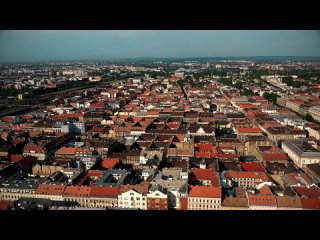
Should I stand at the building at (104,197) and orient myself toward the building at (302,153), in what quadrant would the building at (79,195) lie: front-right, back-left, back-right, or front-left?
back-left

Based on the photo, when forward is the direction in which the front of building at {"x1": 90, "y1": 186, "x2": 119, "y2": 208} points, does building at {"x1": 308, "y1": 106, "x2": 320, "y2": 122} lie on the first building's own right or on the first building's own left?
on the first building's own left

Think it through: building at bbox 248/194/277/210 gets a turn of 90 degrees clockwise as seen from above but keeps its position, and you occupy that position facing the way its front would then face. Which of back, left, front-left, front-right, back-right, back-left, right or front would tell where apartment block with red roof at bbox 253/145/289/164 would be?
right

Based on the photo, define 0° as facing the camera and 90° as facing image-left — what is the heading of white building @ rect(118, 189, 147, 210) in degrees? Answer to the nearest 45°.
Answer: approximately 0°

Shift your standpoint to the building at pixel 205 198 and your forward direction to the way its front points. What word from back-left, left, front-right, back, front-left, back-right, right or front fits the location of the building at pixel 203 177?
back

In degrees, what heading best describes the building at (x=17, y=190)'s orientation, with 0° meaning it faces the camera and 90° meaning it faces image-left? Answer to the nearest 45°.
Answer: approximately 0°

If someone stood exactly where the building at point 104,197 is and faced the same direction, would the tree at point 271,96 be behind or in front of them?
behind

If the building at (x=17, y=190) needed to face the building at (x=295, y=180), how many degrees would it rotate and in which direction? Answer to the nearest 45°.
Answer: approximately 90° to its left
